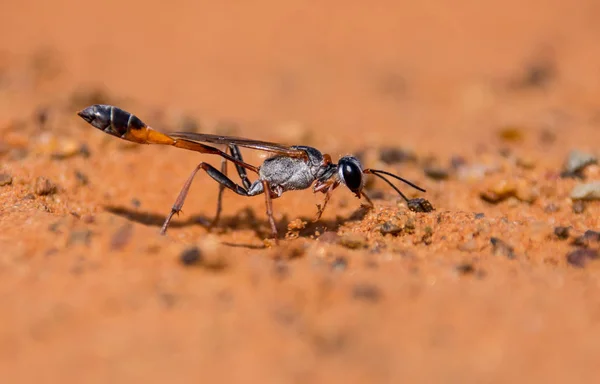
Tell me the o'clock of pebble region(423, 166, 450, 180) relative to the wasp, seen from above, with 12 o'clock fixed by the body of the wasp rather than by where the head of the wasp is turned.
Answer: The pebble is roughly at 11 o'clock from the wasp.

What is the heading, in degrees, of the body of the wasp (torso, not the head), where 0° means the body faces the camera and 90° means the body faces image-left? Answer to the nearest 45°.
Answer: approximately 270°

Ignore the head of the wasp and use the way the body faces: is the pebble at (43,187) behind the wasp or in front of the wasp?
behind

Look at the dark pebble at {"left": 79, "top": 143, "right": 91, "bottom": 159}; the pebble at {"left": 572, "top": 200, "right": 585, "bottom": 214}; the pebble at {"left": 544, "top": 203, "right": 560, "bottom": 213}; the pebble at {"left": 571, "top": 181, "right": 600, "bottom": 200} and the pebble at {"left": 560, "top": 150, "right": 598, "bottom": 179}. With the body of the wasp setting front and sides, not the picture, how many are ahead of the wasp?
4

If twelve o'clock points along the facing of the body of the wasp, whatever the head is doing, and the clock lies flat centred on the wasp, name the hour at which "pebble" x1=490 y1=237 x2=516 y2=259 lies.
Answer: The pebble is roughly at 1 o'clock from the wasp.

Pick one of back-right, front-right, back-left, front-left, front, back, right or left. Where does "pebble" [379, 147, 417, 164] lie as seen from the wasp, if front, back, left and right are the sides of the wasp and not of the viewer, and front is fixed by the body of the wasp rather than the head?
front-left

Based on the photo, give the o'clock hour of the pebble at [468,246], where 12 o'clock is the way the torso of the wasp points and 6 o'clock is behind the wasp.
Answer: The pebble is roughly at 1 o'clock from the wasp.

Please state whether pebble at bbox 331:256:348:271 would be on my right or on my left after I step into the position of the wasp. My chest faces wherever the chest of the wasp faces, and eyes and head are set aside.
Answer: on my right

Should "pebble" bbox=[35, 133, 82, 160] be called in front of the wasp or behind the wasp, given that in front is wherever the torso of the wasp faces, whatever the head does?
behind

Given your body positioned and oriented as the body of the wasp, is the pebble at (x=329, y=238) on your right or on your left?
on your right

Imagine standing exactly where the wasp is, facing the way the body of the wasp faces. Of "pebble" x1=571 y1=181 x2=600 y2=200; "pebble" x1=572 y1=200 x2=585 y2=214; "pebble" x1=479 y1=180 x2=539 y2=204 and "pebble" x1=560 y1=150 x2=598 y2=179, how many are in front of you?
4

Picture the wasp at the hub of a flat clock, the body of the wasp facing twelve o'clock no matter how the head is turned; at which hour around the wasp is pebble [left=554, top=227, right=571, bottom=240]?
The pebble is roughly at 1 o'clock from the wasp.
